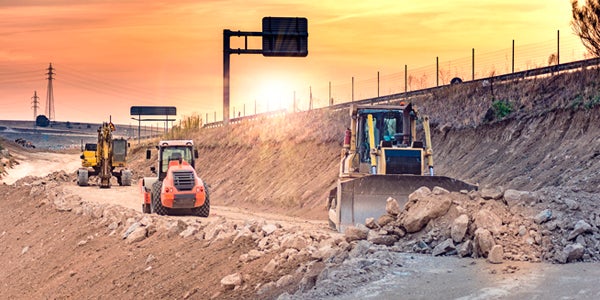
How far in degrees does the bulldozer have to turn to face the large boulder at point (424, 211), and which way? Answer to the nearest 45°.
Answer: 0° — it already faces it

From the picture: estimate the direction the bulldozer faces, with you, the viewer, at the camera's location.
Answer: facing the viewer

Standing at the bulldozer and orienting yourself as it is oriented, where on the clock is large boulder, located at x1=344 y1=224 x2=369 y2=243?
The large boulder is roughly at 12 o'clock from the bulldozer.

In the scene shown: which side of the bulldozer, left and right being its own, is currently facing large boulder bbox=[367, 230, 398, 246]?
front

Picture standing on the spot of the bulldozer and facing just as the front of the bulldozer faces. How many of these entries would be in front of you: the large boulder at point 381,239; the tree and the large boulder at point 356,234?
2

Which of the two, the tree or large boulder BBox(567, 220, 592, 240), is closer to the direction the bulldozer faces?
the large boulder
